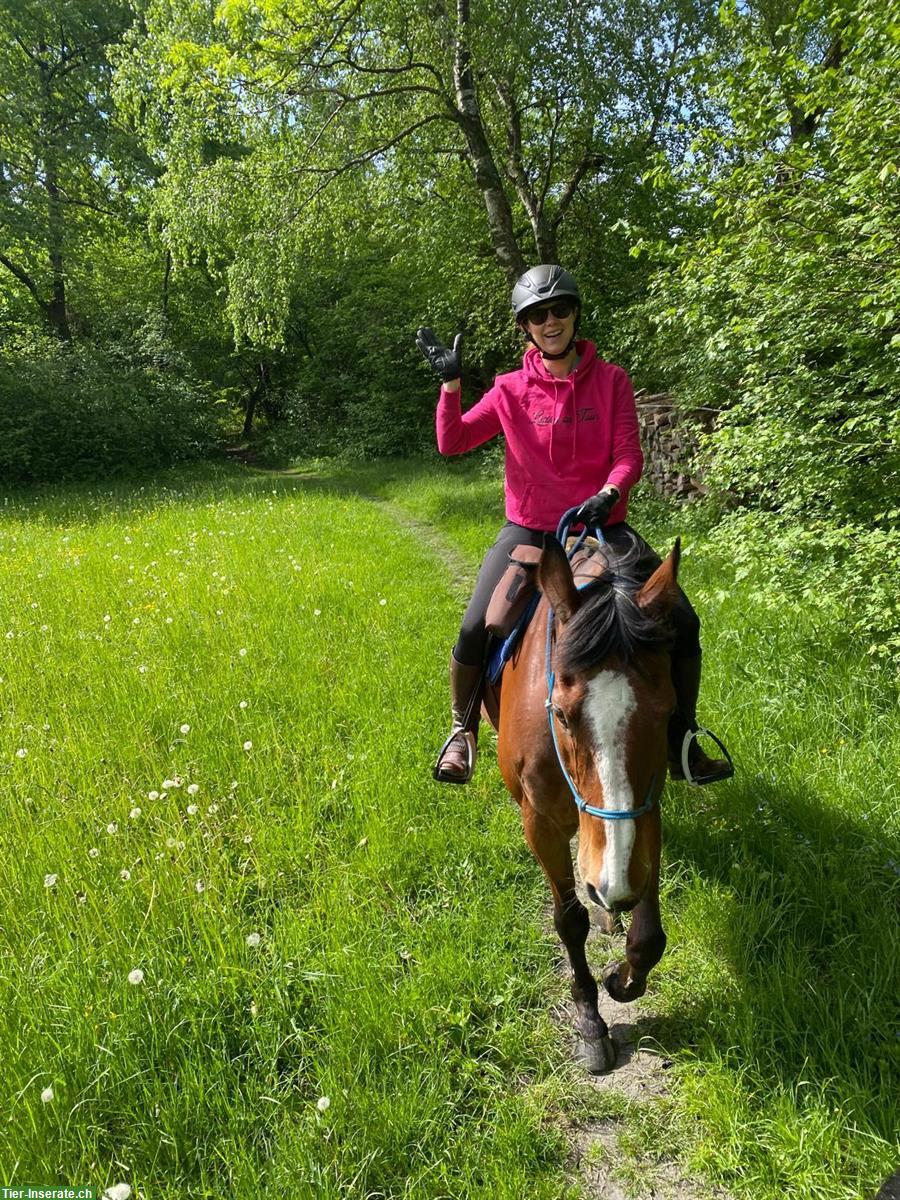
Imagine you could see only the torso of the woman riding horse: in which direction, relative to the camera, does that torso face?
toward the camera

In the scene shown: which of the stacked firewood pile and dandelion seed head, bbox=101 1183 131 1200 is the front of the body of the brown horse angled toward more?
the dandelion seed head

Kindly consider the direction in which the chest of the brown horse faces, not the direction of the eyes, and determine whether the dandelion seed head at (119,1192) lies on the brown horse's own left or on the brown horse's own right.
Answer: on the brown horse's own right

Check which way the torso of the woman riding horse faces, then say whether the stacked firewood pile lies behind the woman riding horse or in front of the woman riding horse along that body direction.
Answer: behind

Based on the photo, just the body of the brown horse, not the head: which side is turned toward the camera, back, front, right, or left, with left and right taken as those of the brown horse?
front

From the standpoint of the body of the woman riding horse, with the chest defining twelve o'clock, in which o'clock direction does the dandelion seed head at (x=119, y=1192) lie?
The dandelion seed head is roughly at 1 o'clock from the woman riding horse.

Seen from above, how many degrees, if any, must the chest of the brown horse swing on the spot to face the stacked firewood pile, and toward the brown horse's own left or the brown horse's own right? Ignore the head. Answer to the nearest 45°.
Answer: approximately 180°
